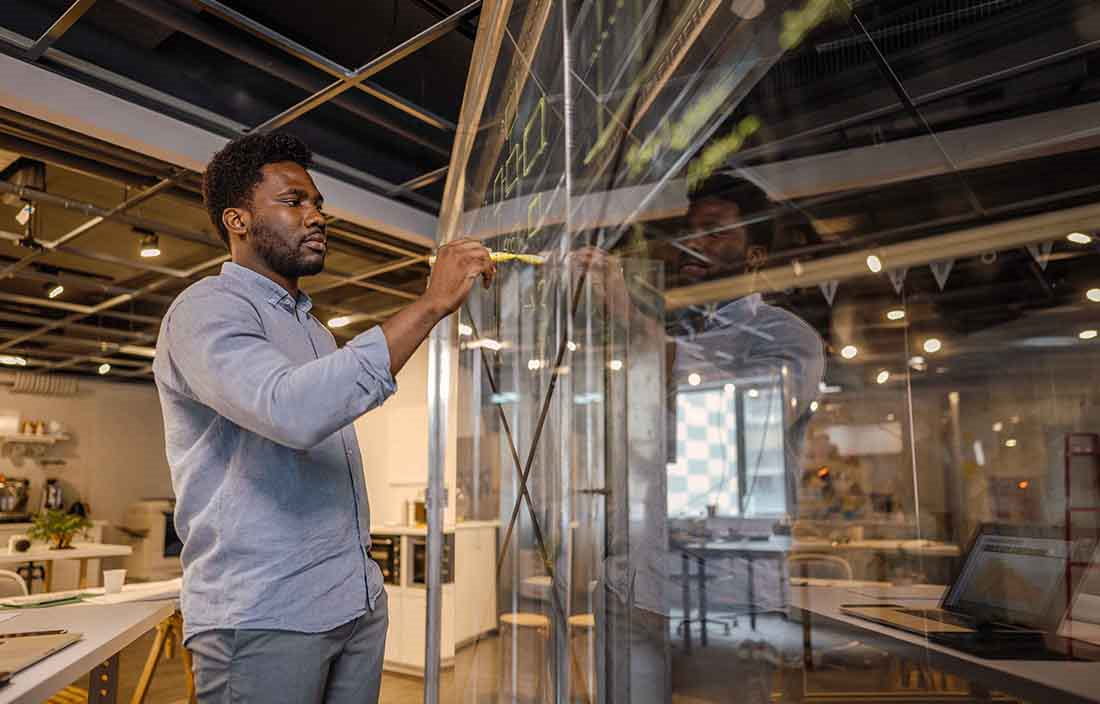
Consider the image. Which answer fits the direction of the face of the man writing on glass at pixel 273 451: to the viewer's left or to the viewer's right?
to the viewer's right

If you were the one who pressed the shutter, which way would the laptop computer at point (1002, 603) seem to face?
facing the viewer and to the left of the viewer

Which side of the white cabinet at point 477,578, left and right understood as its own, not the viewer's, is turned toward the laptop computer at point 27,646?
front

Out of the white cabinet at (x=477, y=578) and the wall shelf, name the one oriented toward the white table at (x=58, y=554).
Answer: the wall shelf

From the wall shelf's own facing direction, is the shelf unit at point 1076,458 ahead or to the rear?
ahead

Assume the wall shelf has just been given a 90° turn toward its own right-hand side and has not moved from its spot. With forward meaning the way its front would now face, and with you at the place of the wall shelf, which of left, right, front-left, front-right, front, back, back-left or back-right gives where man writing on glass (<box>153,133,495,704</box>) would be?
left

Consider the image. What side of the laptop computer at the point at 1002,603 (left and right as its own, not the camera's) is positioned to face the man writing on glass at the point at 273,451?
front

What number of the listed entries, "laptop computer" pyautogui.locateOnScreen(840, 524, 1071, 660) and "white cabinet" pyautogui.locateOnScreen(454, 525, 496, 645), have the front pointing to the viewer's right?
0

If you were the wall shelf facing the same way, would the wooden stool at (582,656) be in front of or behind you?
in front

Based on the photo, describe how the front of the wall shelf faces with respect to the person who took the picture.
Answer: facing the viewer

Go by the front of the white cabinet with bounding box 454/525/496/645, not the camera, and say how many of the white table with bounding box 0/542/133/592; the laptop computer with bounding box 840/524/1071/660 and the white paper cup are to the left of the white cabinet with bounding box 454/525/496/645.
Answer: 1
